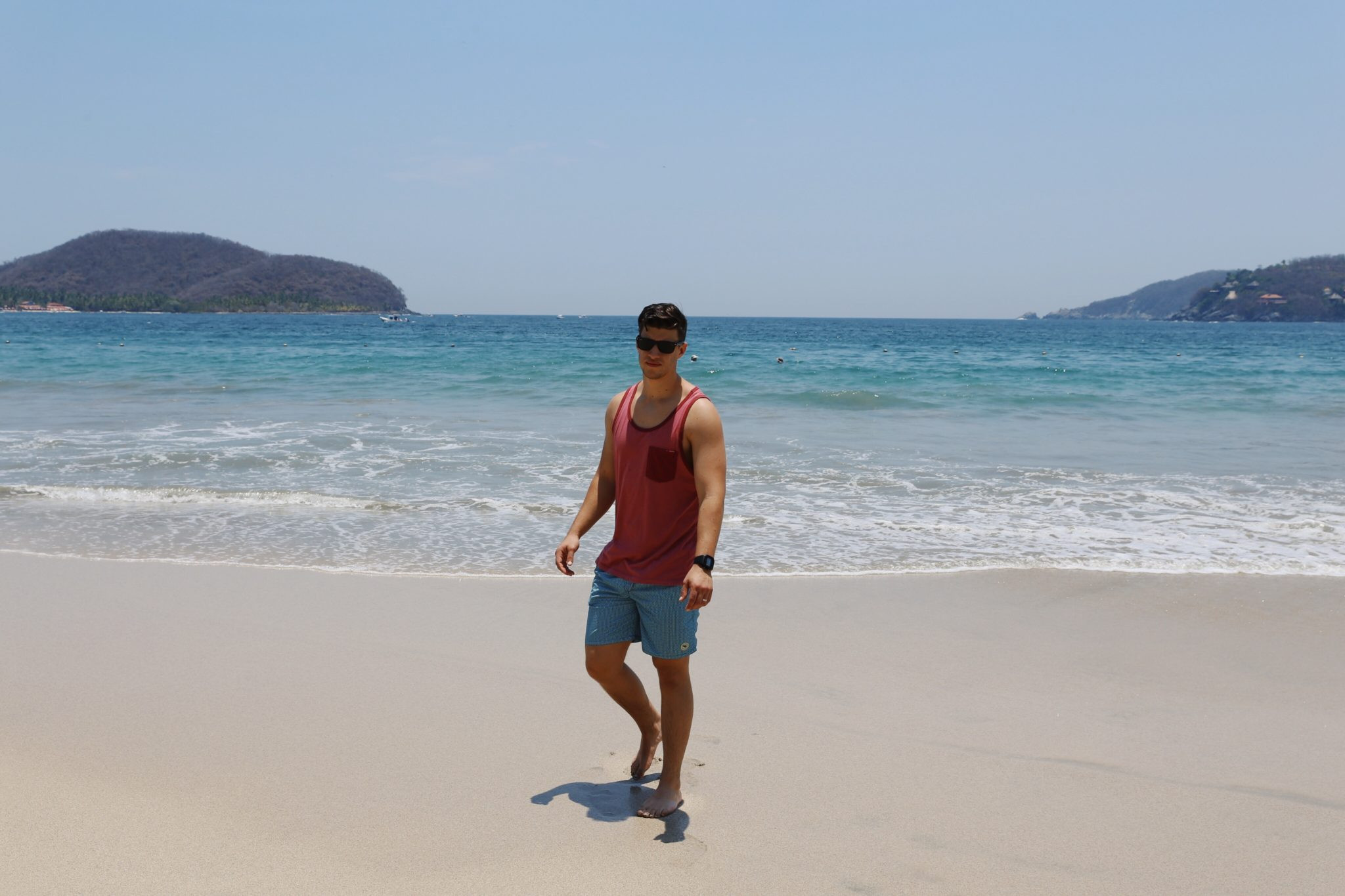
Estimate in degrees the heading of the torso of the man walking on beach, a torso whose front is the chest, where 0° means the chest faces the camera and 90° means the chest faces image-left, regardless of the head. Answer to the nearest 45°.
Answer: approximately 45°
